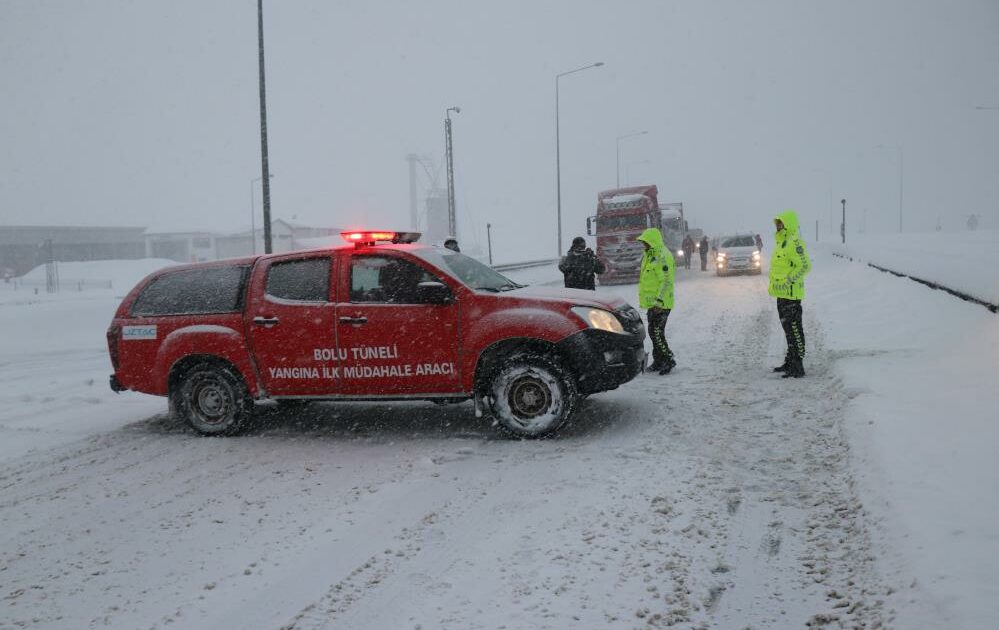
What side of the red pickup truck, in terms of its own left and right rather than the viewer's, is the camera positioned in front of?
right

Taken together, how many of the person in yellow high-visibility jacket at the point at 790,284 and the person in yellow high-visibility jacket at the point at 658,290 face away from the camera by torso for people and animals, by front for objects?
0

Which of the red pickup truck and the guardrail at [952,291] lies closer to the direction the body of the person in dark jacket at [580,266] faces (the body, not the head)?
the guardrail

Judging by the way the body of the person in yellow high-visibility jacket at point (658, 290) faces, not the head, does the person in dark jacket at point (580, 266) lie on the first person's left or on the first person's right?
on the first person's right

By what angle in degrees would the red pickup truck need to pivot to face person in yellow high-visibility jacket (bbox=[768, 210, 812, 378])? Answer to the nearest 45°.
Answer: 0° — it already faces them

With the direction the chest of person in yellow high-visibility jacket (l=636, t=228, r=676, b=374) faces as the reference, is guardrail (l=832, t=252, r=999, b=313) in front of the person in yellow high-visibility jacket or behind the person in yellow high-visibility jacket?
behind

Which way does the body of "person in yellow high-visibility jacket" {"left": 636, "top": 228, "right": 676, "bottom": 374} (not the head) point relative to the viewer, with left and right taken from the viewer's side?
facing to the left of the viewer
